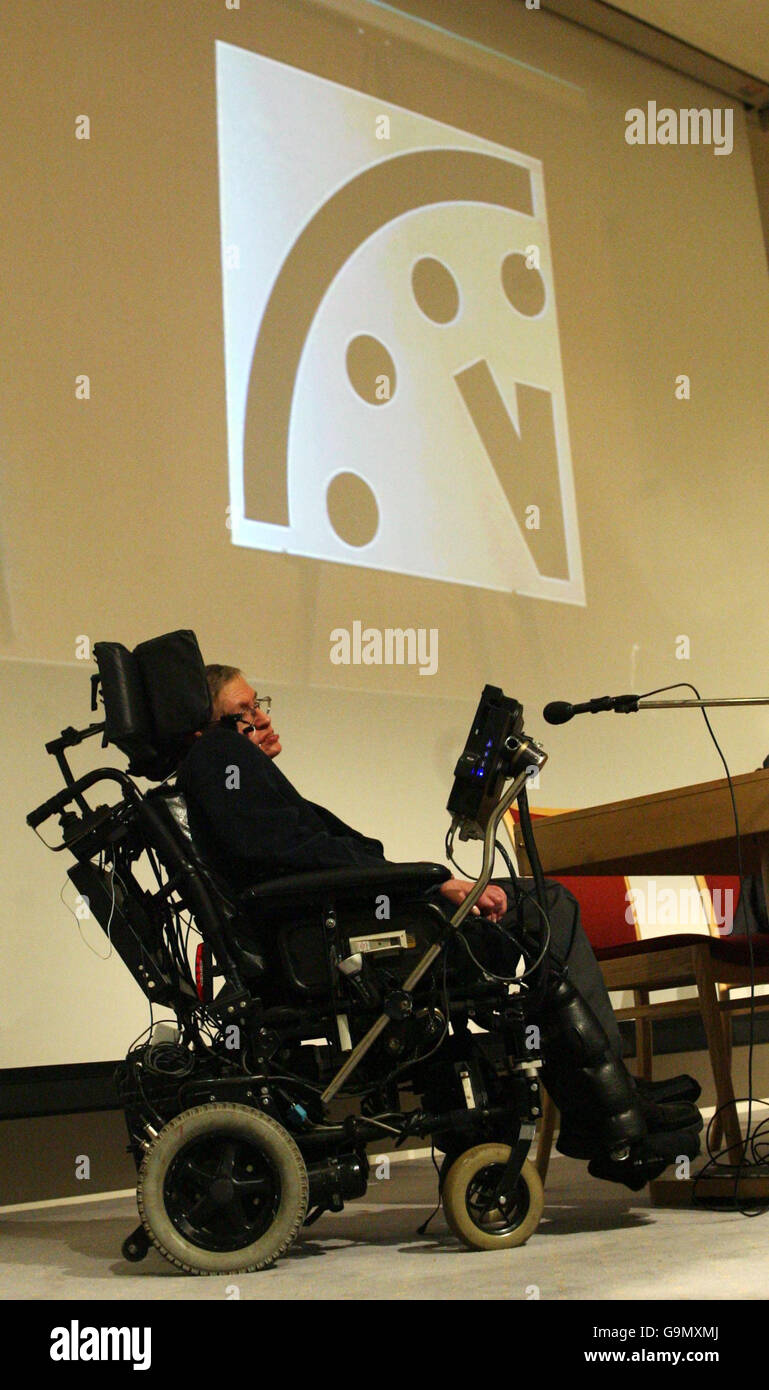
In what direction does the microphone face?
to the viewer's left

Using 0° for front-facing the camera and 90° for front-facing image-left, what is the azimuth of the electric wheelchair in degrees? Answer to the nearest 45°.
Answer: approximately 270°

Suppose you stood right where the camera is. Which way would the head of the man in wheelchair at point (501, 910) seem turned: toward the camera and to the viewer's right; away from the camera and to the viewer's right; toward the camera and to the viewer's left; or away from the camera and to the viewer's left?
toward the camera and to the viewer's right

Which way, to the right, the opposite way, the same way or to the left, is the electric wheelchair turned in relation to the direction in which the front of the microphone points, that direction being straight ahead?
the opposite way

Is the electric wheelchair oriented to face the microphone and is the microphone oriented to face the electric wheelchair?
yes

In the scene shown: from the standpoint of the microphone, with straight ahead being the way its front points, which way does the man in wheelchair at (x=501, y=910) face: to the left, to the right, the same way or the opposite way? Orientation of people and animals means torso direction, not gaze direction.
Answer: the opposite way

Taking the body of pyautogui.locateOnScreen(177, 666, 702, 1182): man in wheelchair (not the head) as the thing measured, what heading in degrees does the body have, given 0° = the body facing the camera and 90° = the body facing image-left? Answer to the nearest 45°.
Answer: approximately 270°
